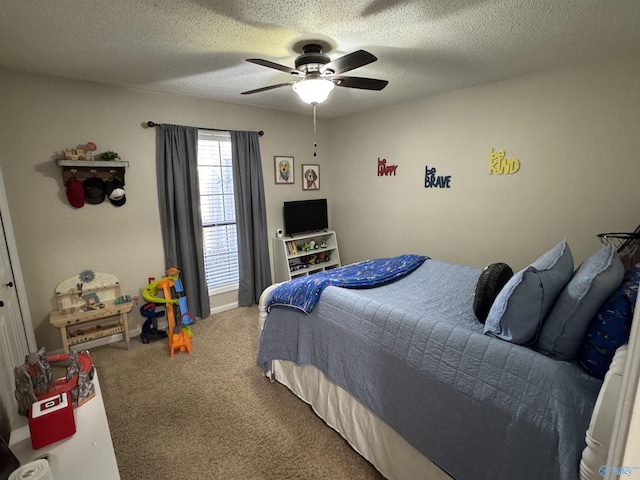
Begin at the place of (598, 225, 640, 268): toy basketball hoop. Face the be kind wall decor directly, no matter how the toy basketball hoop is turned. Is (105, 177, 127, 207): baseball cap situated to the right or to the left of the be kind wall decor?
left

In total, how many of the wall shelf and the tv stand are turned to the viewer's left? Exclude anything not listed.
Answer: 0

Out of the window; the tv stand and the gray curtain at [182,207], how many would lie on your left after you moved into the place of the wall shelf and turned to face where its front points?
3

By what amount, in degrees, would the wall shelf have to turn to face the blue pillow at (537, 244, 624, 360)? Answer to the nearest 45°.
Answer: approximately 45° to its left

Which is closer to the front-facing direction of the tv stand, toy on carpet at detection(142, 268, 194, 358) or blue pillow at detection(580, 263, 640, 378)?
the blue pillow

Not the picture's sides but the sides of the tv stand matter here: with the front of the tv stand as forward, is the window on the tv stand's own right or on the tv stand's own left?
on the tv stand's own right

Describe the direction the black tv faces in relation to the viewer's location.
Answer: facing the viewer and to the right of the viewer

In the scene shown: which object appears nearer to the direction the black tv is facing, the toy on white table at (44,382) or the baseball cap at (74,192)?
the toy on white table

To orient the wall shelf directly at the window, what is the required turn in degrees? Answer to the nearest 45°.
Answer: approximately 90° to its left

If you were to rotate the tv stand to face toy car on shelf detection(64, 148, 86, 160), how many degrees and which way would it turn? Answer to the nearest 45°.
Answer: approximately 90° to its right

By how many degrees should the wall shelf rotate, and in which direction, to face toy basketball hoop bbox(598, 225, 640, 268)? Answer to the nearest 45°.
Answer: approximately 45° to its left

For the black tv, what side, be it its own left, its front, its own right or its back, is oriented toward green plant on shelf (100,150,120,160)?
right
